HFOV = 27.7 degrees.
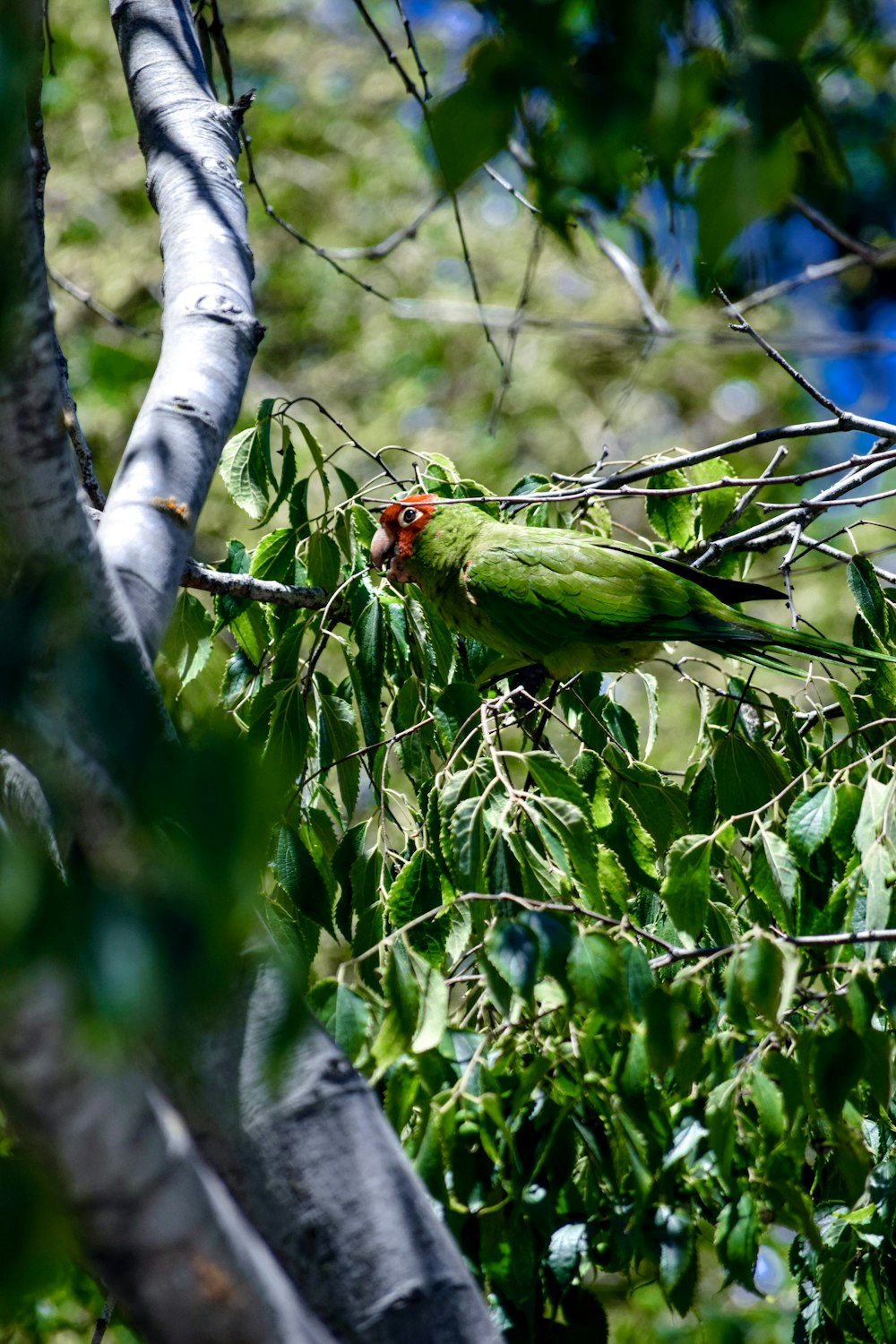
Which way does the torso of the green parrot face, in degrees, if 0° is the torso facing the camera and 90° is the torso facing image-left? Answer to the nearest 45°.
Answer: approximately 90°

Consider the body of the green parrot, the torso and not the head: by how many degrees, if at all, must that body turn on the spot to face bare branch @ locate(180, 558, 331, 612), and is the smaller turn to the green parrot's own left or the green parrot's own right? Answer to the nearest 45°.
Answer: approximately 45° to the green parrot's own left
